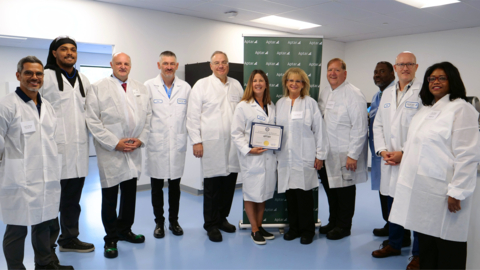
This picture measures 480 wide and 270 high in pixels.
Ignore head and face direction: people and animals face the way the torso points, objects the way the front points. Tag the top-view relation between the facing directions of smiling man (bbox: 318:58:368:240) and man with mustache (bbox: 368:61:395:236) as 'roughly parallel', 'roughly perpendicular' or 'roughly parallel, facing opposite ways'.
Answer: roughly parallel

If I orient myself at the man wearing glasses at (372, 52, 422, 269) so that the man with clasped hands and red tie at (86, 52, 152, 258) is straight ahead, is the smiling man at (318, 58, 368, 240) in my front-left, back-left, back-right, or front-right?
front-right

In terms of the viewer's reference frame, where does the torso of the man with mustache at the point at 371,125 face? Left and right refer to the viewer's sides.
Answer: facing the viewer and to the left of the viewer

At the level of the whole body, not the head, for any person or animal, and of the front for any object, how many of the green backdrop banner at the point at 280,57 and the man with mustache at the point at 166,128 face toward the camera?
2

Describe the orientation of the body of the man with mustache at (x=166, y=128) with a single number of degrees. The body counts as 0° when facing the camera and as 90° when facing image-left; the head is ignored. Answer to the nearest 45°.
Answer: approximately 0°

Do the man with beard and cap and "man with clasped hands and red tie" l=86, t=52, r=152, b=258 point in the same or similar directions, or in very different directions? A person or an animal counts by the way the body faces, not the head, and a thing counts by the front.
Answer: same or similar directions

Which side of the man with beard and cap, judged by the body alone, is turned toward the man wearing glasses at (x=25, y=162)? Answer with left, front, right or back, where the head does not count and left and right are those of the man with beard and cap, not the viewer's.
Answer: right

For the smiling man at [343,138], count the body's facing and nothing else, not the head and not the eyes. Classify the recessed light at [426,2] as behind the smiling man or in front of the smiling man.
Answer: behind

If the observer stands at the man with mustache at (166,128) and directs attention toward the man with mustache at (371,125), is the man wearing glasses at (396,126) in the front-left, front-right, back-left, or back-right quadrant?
front-right

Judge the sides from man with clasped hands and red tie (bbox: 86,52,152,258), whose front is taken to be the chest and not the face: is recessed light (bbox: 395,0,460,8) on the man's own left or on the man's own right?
on the man's own left
